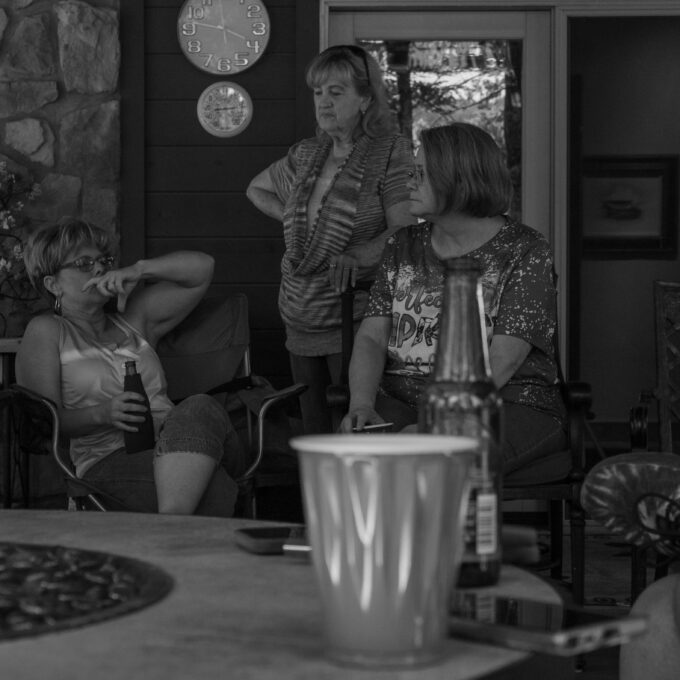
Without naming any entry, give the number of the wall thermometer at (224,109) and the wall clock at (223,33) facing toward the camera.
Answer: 2

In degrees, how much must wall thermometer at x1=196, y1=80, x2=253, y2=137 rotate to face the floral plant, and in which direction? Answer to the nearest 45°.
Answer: approximately 90° to its right

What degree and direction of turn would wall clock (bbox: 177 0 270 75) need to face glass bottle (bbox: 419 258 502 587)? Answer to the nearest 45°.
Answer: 0° — it already faces it

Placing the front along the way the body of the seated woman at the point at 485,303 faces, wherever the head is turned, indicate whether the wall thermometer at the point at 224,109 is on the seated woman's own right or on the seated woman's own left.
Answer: on the seated woman's own right

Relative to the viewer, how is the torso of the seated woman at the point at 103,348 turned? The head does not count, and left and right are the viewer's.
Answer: facing the viewer and to the right of the viewer

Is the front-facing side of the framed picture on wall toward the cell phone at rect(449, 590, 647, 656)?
yes

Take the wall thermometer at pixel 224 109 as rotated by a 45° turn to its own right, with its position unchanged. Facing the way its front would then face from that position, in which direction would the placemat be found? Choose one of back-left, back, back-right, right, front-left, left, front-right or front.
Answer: front-left

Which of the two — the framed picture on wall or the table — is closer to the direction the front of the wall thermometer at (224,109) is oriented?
the table

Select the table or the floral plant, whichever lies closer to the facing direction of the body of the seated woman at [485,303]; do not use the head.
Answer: the table

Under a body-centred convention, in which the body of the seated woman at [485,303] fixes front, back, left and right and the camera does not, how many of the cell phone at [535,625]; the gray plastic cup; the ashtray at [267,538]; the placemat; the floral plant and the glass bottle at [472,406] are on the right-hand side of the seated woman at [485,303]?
1

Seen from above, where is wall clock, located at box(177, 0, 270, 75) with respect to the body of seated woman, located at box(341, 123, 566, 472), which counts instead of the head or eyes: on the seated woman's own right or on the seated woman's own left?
on the seated woman's own right

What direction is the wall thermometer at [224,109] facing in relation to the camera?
toward the camera

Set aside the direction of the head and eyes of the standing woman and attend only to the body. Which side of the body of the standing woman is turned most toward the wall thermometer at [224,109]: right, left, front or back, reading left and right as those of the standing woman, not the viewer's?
right

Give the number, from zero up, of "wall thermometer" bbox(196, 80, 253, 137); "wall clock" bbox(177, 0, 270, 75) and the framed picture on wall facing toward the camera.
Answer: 3

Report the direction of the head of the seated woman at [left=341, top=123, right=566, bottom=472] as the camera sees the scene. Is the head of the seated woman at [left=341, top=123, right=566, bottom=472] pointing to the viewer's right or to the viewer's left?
to the viewer's left

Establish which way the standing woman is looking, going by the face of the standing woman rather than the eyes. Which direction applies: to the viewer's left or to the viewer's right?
to the viewer's left

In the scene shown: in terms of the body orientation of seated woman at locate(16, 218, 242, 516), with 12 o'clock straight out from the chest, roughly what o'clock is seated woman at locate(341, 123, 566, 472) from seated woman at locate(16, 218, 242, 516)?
seated woman at locate(341, 123, 566, 472) is roughly at 11 o'clock from seated woman at locate(16, 218, 242, 516).

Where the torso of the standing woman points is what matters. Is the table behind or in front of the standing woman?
in front

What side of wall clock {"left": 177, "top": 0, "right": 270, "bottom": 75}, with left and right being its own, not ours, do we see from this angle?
front
